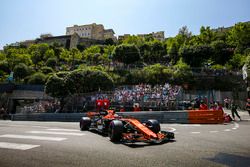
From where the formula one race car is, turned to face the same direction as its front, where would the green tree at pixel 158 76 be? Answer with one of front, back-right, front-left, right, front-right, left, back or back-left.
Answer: back-left

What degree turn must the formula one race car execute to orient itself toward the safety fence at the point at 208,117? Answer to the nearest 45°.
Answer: approximately 90° to its left

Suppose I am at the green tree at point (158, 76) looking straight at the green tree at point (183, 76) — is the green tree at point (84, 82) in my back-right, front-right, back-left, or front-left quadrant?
back-right

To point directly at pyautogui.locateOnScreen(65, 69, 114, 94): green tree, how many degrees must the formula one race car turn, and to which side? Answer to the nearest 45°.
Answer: approximately 135° to its left

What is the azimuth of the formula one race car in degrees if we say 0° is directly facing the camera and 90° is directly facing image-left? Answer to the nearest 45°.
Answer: approximately 315°

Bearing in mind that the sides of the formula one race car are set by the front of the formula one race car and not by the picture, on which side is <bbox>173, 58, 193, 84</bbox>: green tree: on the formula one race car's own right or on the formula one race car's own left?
on the formula one race car's own left

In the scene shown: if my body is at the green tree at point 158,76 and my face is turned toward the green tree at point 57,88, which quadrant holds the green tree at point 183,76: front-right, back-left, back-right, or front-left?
back-left
